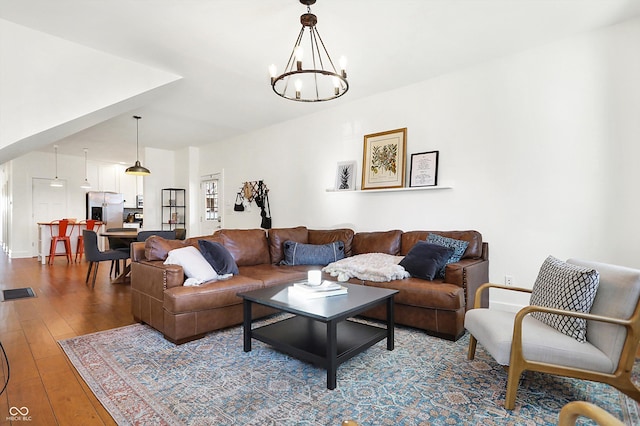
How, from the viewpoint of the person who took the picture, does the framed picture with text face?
facing the viewer and to the left of the viewer

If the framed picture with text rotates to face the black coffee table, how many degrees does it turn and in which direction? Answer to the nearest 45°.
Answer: approximately 45° to its left

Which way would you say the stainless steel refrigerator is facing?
toward the camera

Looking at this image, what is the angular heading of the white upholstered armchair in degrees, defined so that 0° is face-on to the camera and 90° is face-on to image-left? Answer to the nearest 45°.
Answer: approximately 45°

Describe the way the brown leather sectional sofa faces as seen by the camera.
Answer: facing the viewer

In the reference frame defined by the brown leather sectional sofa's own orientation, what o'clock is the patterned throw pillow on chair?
The patterned throw pillow on chair is roughly at 10 o'clock from the brown leather sectional sofa.

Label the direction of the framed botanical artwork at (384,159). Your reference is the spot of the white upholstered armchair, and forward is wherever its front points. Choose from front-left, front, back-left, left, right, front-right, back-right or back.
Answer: right

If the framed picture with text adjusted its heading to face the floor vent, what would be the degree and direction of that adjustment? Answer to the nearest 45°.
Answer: approximately 45° to its right

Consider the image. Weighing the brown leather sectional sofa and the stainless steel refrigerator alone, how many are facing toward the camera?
2

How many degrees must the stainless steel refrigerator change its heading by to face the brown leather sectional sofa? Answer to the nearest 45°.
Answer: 0° — it already faces it

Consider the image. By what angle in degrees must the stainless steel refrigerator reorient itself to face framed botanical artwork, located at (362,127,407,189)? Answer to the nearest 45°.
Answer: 0° — it already faces it

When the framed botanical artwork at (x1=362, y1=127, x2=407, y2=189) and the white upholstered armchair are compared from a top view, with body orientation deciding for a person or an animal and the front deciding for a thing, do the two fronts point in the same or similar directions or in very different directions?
same or similar directions
